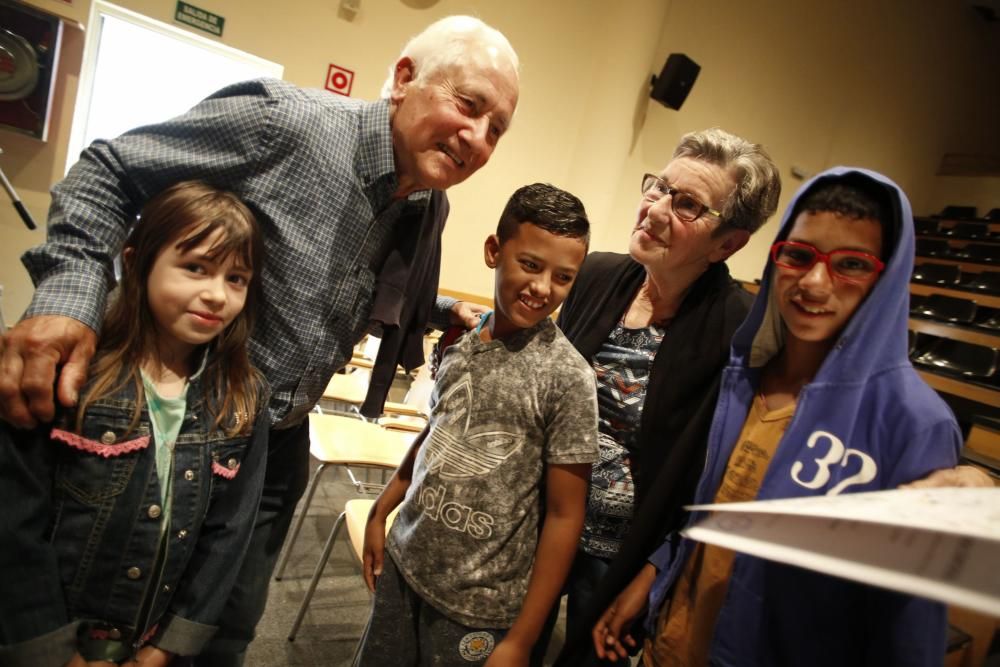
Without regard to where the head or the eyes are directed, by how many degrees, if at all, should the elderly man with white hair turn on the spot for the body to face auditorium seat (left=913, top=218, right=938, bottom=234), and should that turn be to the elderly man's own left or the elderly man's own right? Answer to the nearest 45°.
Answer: approximately 90° to the elderly man's own left

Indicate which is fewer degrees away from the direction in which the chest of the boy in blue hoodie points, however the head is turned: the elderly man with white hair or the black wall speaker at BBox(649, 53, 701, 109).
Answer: the elderly man with white hair

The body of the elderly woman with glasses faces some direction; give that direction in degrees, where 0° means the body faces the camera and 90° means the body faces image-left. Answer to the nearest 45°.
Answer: approximately 45°

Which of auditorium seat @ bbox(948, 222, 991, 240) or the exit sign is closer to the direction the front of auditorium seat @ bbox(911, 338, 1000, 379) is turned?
the exit sign

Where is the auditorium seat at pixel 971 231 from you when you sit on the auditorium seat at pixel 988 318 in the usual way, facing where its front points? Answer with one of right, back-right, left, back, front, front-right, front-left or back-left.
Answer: back-right

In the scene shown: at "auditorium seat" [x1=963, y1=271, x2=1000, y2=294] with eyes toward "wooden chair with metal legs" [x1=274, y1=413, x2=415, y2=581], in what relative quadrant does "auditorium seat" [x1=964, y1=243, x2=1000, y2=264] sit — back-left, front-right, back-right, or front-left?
back-right

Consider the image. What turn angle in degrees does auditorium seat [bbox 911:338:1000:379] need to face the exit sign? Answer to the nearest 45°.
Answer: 0° — it already faces it

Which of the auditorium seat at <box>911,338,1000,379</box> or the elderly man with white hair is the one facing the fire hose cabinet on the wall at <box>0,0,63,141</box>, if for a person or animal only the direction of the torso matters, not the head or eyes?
the auditorium seat

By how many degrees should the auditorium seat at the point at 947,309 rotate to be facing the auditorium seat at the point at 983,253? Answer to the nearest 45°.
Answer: approximately 135° to its right

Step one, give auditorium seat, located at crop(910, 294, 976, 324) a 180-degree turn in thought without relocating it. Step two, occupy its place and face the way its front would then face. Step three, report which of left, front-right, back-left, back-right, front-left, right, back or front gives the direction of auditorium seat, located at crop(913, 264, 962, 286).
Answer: front-left

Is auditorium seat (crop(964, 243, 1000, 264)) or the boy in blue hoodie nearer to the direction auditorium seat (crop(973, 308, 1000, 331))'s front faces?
the boy in blue hoodie
